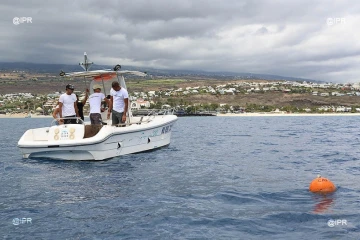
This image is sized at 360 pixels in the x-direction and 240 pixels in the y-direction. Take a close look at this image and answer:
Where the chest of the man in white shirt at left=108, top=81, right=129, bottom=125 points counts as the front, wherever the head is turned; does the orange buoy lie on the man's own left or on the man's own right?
on the man's own left

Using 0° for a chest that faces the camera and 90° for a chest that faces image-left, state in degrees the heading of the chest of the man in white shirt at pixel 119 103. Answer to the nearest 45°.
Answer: approximately 45°

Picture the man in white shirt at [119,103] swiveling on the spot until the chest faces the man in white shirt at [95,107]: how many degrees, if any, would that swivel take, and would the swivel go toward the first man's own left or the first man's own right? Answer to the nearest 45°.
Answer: approximately 45° to the first man's own right

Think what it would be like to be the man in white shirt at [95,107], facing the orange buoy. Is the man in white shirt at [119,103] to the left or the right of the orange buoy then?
left

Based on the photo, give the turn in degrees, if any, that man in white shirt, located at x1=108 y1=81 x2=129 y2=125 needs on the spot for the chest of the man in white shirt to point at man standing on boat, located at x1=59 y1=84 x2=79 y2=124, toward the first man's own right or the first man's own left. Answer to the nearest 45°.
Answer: approximately 45° to the first man's own right
